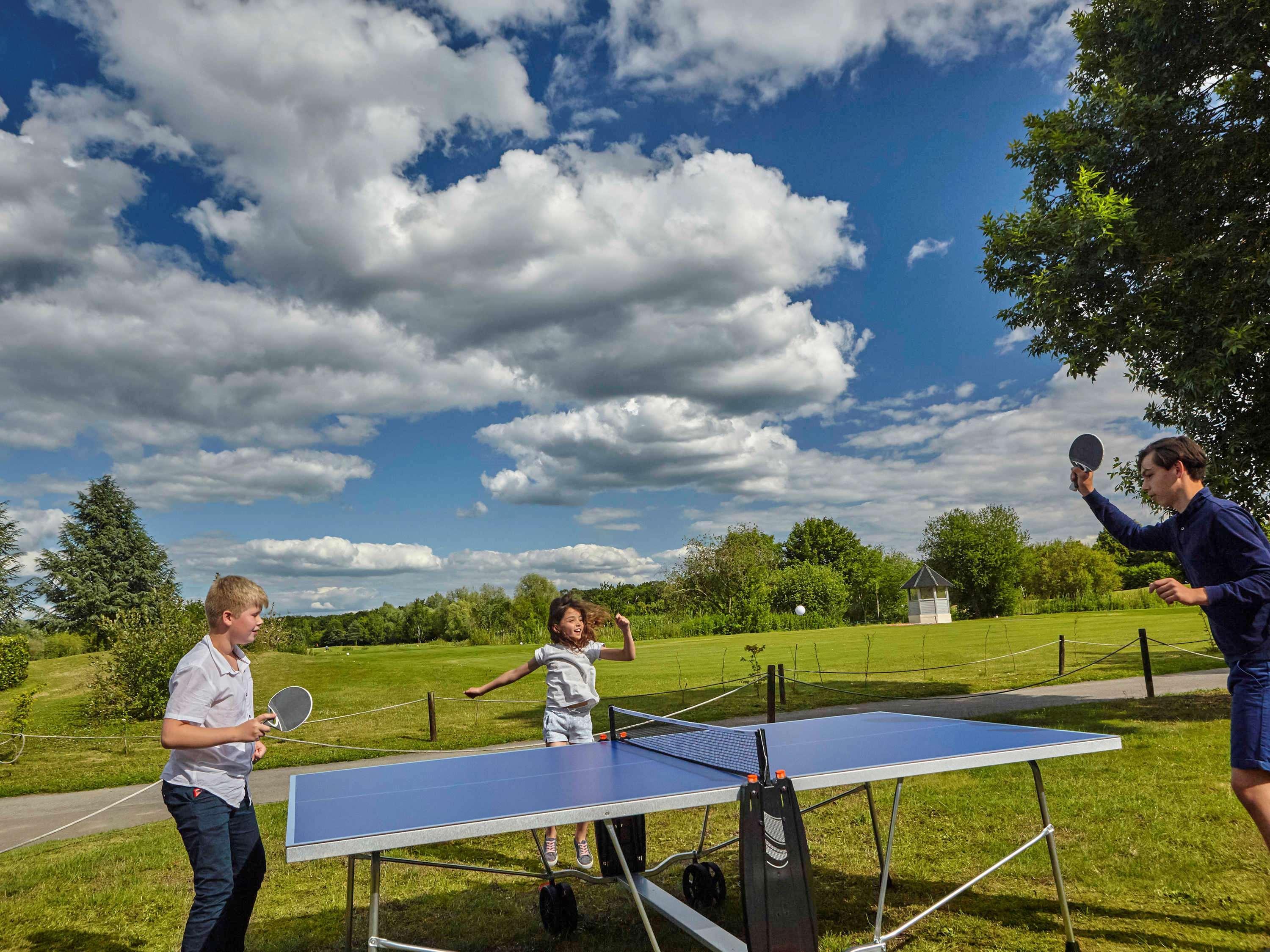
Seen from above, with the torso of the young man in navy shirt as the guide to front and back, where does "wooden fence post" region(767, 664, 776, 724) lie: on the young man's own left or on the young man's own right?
on the young man's own right

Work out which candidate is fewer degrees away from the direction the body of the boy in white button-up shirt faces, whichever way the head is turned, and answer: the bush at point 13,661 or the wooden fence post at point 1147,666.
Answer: the wooden fence post

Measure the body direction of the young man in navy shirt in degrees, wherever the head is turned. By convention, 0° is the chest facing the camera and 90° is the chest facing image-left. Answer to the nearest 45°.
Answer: approximately 90°

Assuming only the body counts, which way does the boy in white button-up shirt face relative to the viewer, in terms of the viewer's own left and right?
facing to the right of the viewer

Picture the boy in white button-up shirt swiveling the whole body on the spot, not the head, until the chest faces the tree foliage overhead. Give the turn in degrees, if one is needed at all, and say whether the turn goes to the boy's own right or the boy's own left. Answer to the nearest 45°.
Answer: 0° — they already face it

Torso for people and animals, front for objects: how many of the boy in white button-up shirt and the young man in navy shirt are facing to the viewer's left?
1

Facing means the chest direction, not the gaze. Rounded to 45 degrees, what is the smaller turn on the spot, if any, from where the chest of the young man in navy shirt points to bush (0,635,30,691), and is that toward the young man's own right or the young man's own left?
0° — they already face it

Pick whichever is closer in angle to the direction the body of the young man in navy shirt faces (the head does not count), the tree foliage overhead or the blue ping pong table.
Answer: the blue ping pong table

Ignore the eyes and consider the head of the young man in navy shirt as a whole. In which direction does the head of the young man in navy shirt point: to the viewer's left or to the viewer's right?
to the viewer's left

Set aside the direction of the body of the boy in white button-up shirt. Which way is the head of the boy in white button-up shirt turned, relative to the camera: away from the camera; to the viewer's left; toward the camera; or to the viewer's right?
to the viewer's right

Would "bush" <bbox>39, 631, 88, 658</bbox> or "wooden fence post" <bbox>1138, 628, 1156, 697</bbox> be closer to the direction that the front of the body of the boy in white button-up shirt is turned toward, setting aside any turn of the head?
the wooden fence post

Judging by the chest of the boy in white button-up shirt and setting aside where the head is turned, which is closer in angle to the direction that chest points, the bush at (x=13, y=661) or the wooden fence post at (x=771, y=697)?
the wooden fence post

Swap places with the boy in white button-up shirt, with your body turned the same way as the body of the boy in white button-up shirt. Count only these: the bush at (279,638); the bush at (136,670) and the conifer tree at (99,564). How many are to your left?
3
